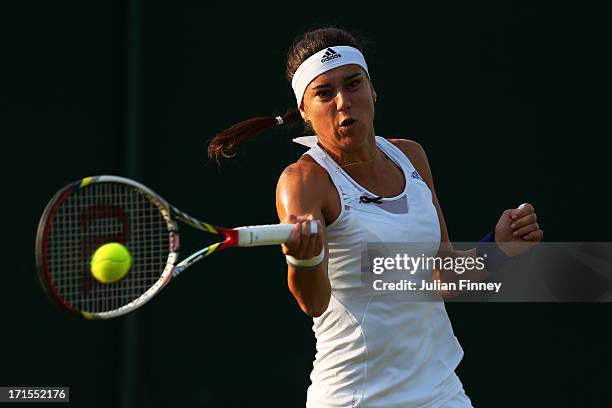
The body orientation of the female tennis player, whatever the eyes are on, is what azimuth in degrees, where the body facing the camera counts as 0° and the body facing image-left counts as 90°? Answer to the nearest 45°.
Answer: approximately 315°

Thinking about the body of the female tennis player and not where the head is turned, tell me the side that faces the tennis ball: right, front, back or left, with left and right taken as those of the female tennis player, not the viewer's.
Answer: right
